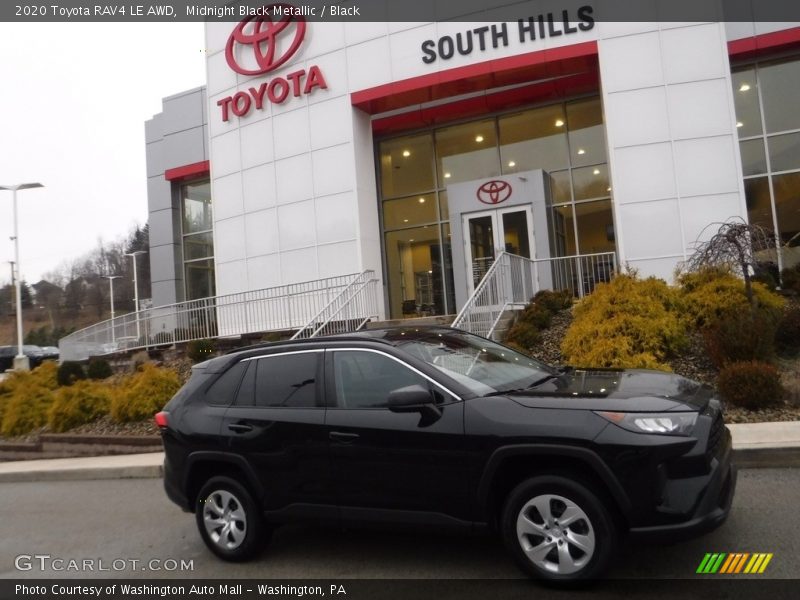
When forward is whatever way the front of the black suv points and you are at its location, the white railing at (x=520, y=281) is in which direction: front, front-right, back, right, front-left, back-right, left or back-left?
back-left

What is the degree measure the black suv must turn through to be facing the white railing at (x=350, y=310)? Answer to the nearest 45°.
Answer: approximately 135° to its left

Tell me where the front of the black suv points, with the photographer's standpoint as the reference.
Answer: facing the viewer and to the right of the viewer

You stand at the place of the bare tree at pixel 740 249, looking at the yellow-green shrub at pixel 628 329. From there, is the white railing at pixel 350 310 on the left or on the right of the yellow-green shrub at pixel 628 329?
right

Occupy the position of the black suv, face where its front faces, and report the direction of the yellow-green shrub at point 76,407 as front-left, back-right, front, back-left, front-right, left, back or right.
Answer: back

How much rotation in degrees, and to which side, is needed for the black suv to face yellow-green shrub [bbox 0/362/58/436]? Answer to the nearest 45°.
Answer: approximately 180°

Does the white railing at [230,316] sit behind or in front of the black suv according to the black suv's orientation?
behind

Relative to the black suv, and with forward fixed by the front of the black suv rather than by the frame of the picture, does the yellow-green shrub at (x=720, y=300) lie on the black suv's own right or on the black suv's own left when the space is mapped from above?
on the black suv's own left

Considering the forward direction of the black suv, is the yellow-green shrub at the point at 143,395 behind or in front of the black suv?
behind

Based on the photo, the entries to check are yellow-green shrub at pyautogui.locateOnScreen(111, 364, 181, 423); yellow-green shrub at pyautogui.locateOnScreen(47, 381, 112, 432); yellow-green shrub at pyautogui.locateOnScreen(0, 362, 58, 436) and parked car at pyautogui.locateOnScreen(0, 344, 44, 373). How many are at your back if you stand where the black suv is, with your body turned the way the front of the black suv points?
4
